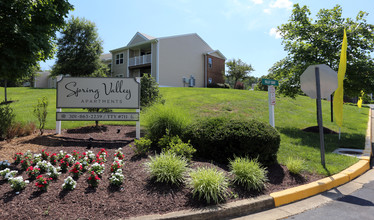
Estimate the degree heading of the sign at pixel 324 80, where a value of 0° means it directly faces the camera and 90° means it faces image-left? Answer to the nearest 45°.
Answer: approximately 180°

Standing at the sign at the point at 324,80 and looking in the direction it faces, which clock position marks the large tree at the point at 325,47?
The large tree is roughly at 12 o'clock from the sign.

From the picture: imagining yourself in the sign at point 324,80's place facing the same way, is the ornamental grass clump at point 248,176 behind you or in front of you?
behind

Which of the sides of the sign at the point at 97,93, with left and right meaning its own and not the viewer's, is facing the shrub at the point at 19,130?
right

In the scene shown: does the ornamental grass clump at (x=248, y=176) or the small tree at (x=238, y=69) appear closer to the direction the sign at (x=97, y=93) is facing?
the ornamental grass clump

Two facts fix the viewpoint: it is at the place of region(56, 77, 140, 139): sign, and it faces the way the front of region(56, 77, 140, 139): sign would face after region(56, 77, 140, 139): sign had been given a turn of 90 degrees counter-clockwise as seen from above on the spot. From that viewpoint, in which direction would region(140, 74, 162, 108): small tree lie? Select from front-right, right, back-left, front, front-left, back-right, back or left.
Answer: front-left

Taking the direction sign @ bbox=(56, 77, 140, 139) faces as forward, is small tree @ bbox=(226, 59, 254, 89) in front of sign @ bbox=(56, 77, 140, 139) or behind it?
behind

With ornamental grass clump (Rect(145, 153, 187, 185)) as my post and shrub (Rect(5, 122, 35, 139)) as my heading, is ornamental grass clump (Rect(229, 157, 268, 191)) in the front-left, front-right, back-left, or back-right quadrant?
back-right

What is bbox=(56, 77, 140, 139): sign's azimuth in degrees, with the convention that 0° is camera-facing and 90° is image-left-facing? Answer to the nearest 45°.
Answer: approximately 0°
